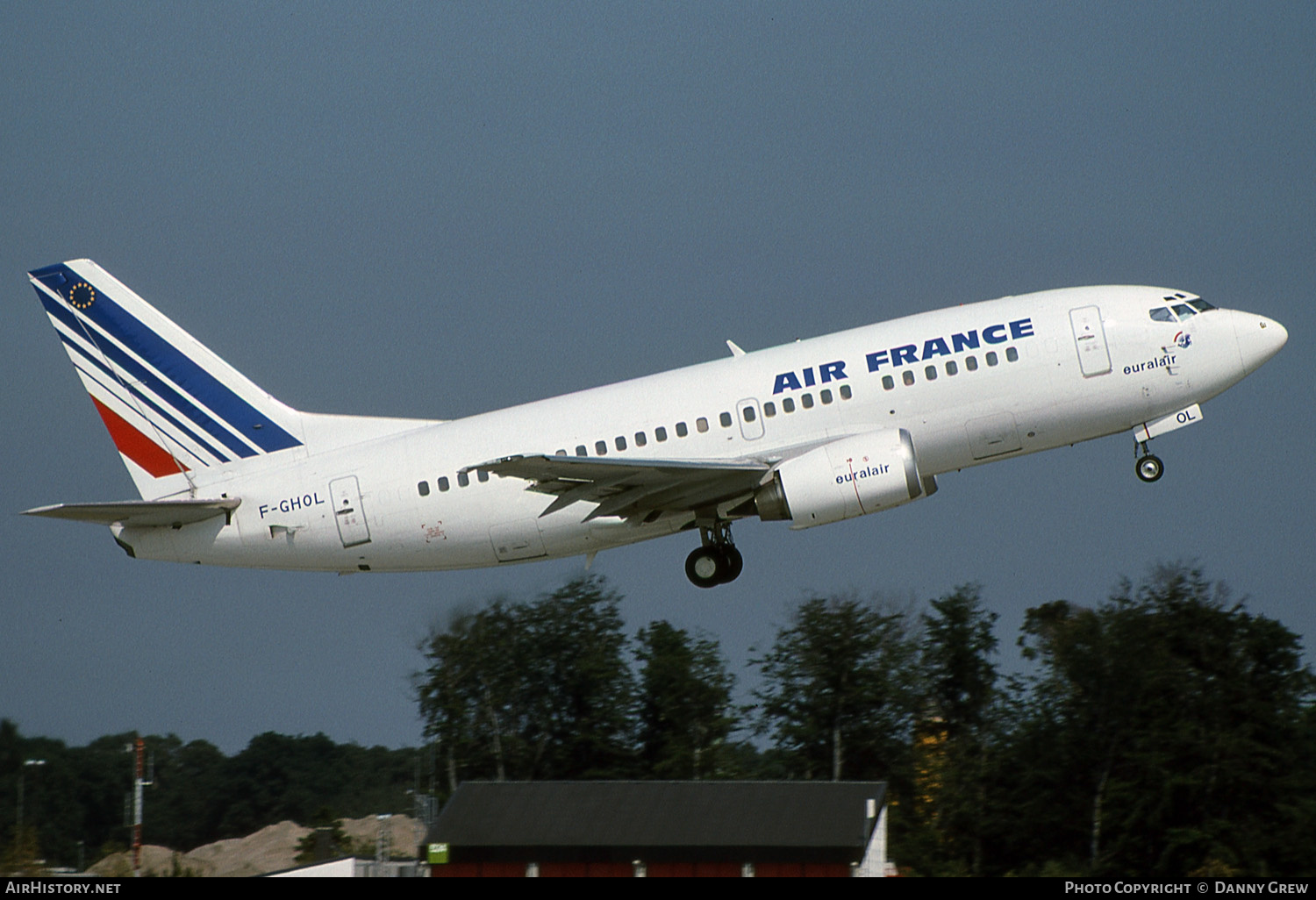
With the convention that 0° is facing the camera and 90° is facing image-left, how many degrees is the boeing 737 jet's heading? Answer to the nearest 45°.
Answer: approximately 270°

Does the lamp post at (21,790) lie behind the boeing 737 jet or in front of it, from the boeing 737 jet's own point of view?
behind
